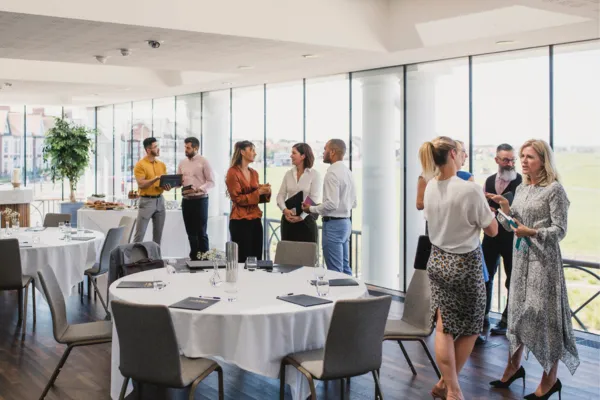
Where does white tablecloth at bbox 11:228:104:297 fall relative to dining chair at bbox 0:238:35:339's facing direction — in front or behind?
in front

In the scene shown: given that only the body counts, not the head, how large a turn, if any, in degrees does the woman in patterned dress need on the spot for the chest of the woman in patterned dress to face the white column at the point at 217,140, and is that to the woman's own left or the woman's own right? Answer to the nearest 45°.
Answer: approximately 90° to the woman's own right

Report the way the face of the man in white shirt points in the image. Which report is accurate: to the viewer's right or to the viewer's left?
to the viewer's left

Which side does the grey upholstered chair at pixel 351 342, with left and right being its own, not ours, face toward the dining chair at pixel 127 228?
front

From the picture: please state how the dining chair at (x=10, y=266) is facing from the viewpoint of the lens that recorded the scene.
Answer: facing away from the viewer and to the right of the viewer

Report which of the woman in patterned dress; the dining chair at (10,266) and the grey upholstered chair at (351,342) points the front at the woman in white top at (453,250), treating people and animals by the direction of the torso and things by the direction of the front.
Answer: the woman in patterned dress

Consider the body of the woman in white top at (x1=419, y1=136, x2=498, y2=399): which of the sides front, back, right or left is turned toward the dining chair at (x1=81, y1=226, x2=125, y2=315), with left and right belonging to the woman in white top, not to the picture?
left

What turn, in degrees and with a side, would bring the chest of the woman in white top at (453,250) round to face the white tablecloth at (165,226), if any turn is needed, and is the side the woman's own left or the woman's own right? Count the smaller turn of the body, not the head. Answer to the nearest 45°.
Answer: approximately 90° to the woman's own left

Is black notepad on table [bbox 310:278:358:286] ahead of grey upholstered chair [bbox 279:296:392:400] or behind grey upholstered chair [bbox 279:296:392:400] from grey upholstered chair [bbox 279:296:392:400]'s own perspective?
ahead

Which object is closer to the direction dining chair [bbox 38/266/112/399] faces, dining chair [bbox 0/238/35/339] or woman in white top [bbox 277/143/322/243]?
the woman in white top

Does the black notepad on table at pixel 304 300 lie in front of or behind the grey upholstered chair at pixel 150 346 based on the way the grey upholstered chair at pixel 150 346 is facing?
in front

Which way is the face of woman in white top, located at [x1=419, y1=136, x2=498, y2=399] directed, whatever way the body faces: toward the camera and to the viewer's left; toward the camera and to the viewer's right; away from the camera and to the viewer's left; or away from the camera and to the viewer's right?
away from the camera and to the viewer's right

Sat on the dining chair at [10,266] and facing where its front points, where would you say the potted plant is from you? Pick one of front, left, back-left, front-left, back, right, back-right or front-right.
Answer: front-left
